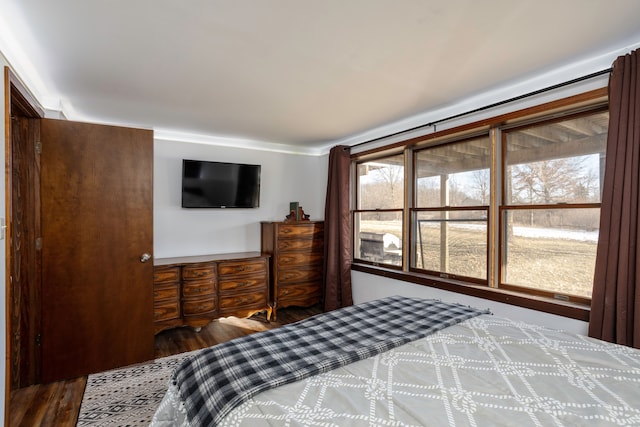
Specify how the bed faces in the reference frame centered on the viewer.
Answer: facing away from the viewer and to the left of the viewer

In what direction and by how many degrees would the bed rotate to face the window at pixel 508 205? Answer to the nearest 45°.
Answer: approximately 90° to its right

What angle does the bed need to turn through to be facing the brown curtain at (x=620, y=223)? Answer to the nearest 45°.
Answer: approximately 90° to its right

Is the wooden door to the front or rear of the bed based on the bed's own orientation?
to the front

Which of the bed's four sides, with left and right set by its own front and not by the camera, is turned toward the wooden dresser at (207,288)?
front

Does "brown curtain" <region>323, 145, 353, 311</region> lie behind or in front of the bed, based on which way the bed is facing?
in front

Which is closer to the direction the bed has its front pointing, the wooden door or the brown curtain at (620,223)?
the wooden door

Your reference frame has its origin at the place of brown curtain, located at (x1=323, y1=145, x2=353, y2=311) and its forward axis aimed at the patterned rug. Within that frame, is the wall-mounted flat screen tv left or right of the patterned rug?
right

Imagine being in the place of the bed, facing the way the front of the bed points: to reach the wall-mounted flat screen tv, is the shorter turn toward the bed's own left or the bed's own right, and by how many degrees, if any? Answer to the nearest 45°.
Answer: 0° — it already faces it
